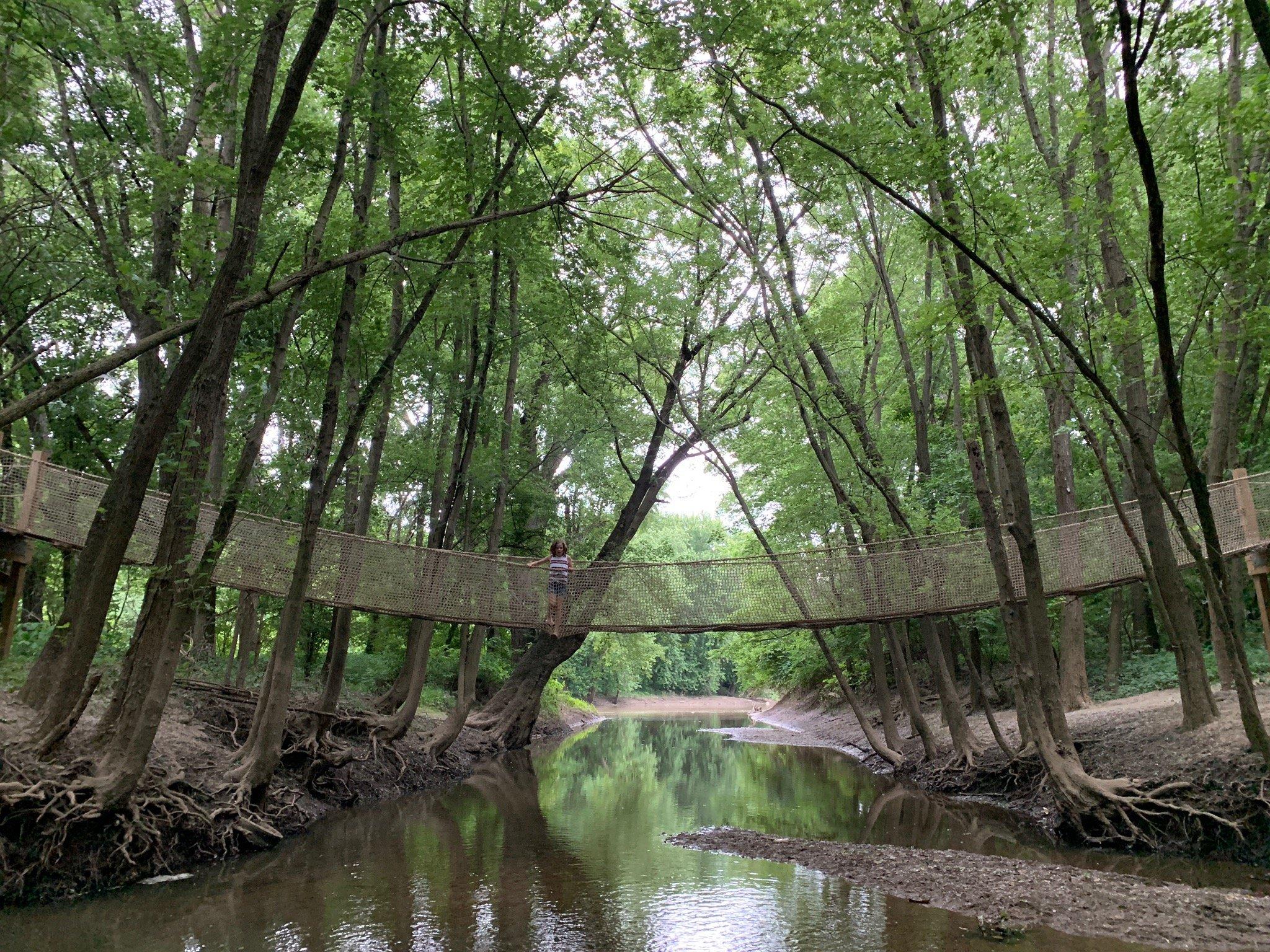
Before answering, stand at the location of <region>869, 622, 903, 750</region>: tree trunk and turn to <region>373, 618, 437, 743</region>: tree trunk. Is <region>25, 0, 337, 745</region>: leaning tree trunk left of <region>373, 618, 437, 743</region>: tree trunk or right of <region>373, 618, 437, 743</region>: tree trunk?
left

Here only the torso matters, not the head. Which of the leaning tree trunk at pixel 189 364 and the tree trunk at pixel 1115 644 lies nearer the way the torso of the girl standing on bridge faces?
the leaning tree trunk

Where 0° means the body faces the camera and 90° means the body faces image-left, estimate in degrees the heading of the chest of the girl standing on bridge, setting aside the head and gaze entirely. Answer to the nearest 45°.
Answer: approximately 0°

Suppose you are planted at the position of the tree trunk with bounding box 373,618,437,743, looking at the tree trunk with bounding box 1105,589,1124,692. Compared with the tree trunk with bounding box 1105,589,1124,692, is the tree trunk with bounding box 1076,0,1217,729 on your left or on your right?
right

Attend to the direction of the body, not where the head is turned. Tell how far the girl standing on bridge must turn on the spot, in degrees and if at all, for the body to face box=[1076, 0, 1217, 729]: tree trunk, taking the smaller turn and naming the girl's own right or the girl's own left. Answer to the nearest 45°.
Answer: approximately 45° to the girl's own left

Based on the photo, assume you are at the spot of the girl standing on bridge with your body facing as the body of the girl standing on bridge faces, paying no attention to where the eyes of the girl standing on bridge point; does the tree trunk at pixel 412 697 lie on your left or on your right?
on your right
